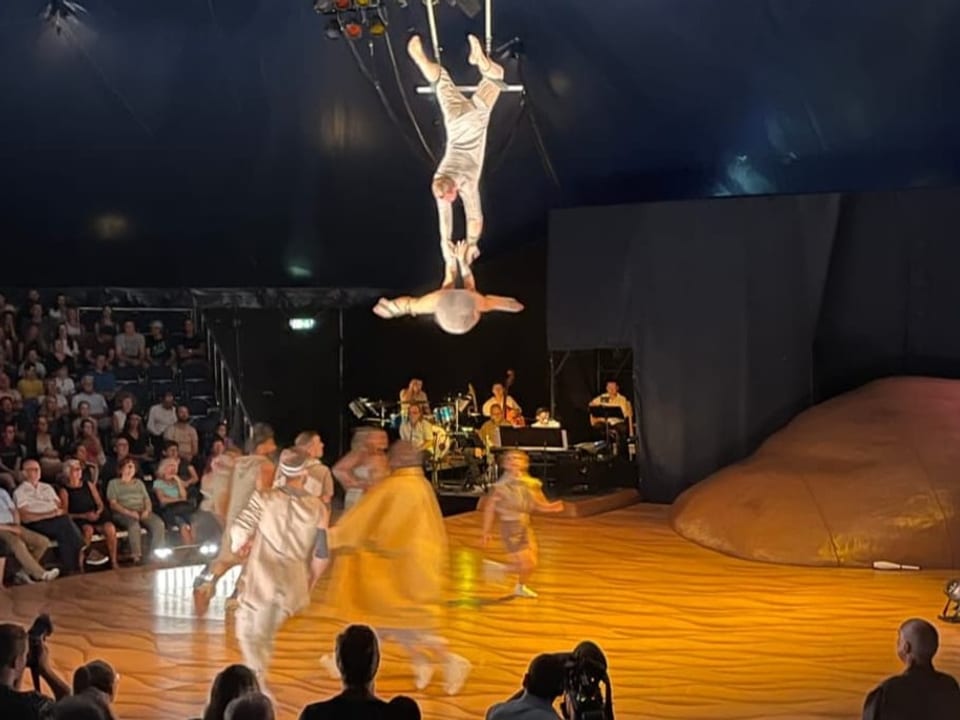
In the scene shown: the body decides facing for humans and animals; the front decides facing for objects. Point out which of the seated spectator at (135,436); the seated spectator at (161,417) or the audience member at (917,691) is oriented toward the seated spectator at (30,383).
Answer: the audience member

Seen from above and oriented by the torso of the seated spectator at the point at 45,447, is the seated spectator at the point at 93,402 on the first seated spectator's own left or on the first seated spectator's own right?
on the first seated spectator's own left

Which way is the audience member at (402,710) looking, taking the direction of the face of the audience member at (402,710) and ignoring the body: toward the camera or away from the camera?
away from the camera

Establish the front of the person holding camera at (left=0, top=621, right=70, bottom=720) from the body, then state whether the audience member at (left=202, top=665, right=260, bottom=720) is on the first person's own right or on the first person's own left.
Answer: on the first person's own right

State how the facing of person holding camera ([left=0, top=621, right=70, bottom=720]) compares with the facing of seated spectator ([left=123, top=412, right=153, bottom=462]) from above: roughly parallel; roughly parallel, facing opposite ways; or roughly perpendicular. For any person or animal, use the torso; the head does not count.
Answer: roughly perpendicular

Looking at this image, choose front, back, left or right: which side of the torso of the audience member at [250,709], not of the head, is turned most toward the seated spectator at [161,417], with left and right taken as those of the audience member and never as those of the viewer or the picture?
front

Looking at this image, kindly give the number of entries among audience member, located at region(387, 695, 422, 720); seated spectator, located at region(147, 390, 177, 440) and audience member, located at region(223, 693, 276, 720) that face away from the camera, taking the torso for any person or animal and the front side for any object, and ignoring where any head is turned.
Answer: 2

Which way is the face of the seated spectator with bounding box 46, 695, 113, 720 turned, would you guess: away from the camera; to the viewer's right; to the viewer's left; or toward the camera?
away from the camera

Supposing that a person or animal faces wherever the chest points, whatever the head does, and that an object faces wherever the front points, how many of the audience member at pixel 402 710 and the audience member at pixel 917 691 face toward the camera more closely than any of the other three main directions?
0

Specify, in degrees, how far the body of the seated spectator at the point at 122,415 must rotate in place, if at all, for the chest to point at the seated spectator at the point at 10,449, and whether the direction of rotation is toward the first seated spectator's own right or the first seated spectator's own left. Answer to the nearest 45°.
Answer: approximately 90° to the first seated spectator's own right

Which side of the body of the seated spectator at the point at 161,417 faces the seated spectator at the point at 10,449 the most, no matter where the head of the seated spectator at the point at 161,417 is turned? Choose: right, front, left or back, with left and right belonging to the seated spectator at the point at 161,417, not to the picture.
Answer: right

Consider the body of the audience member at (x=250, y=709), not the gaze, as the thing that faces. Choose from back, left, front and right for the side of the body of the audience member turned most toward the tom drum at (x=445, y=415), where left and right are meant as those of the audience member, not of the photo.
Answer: front

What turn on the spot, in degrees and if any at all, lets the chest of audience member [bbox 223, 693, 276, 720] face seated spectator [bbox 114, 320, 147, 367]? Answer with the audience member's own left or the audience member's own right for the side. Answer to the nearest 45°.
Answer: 0° — they already face them

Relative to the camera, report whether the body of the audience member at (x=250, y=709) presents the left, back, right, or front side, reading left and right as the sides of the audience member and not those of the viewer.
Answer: back

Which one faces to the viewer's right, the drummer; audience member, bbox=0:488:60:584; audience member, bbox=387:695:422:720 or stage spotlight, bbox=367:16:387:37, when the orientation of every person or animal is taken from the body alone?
audience member, bbox=0:488:60:584

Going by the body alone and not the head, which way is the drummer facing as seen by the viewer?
toward the camera
